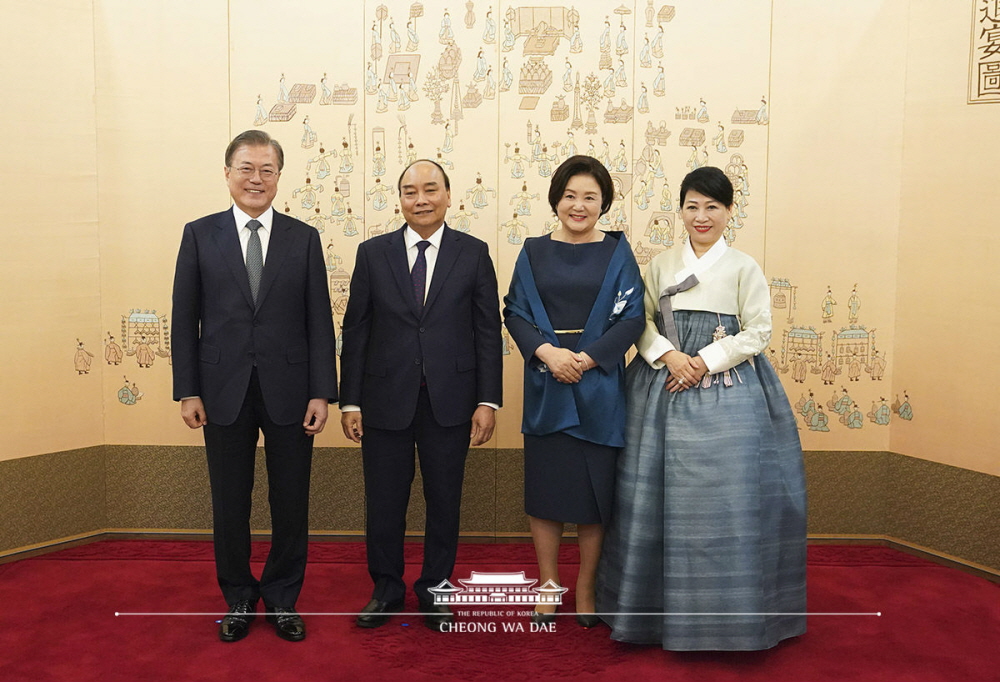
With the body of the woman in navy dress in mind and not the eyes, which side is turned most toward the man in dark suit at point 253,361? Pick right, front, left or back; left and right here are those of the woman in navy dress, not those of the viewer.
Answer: right

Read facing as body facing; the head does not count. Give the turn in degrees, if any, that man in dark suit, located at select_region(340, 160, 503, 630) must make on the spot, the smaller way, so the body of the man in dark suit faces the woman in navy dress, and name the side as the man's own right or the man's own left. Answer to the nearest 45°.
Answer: approximately 90° to the man's own left

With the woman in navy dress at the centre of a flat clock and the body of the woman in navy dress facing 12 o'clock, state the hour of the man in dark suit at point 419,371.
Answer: The man in dark suit is roughly at 3 o'clock from the woman in navy dress.

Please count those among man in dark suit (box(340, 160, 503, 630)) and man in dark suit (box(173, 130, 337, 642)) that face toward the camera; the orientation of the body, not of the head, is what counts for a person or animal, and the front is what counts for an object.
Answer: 2

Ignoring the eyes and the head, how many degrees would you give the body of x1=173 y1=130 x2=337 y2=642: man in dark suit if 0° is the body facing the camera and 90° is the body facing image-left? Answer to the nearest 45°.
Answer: approximately 0°

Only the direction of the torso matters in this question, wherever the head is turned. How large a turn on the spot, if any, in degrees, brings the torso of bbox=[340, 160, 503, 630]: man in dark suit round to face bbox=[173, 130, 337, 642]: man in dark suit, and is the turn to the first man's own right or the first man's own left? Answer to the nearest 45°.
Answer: approximately 90° to the first man's own right
